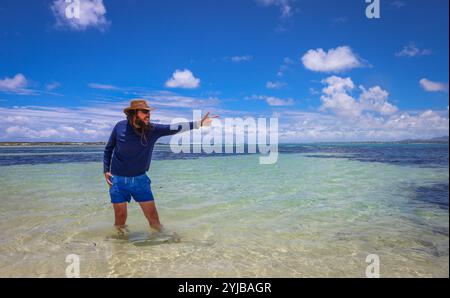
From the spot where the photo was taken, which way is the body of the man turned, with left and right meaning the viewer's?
facing the viewer and to the right of the viewer
